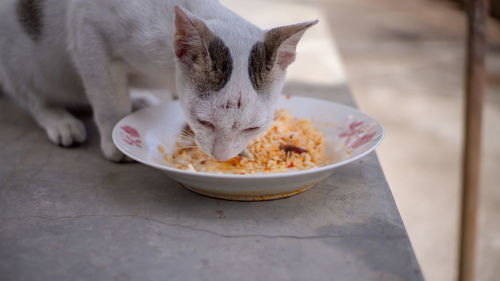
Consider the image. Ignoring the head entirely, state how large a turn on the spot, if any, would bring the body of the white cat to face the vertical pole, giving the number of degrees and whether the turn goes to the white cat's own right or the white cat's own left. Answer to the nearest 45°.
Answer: approximately 45° to the white cat's own left

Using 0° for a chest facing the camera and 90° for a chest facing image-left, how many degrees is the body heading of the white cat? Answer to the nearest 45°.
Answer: approximately 315°
